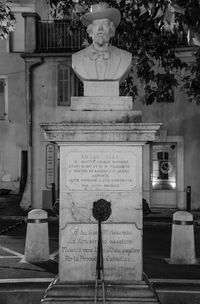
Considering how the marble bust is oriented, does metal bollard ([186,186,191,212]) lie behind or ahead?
behind

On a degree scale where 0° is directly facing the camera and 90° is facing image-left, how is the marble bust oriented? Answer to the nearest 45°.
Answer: approximately 0°
